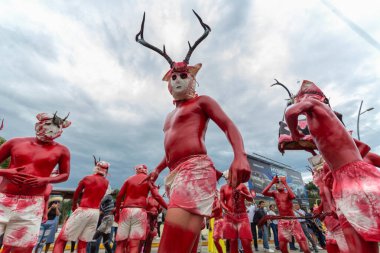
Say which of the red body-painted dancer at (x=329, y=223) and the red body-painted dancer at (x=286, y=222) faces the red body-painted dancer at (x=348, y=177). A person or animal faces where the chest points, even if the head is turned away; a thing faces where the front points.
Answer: the red body-painted dancer at (x=286, y=222)

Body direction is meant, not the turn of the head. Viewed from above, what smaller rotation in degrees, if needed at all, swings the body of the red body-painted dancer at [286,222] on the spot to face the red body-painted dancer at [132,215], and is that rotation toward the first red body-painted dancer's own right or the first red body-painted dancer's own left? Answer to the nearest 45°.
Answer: approximately 45° to the first red body-painted dancer's own right

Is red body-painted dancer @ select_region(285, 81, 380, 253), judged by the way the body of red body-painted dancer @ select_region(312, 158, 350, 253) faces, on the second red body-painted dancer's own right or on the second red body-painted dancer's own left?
on the second red body-painted dancer's own left

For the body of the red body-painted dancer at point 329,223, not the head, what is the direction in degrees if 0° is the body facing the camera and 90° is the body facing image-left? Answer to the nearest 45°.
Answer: approximately 90°

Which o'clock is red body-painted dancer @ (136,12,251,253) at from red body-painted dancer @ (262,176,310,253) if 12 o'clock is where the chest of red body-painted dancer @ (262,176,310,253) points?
red body-painted dancer @ (136,12,251,253) is roughly at 12 o'clock from red body-painted dancer @ (262,176,310,253).

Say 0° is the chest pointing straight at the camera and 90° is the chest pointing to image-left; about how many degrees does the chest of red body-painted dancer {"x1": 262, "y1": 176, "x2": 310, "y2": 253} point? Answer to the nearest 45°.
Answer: approximately 0°
